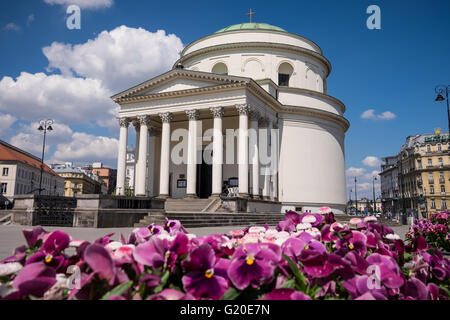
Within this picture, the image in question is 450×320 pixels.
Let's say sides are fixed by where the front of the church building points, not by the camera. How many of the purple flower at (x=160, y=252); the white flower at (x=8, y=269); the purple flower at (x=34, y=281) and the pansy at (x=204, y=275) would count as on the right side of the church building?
0

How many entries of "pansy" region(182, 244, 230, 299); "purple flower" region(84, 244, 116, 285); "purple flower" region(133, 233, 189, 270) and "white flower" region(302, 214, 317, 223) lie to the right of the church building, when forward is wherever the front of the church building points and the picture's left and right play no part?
0

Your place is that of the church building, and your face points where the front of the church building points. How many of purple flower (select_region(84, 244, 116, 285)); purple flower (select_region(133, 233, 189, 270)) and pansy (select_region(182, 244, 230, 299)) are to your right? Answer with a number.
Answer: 0

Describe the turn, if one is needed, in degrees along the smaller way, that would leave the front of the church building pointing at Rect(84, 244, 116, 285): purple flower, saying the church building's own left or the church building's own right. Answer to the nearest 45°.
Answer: approximately 45° to the church building's own left

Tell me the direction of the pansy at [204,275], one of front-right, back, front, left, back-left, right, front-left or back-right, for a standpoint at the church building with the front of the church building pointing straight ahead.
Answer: front-left

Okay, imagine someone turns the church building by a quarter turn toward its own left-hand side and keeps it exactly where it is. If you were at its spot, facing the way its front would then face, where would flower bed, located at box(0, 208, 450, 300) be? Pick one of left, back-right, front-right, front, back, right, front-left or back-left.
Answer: front-right

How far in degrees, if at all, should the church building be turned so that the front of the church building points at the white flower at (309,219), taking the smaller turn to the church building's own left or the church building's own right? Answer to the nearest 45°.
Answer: approximately 45° to the church building's own left

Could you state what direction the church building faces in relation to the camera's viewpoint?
facing the viewer and to the left of the viewer

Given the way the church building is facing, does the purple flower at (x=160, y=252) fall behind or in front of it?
in front

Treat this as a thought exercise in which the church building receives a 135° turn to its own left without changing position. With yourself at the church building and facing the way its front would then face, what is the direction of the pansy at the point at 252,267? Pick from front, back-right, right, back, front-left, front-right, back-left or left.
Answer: right

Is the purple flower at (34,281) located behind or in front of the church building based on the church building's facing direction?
in front
